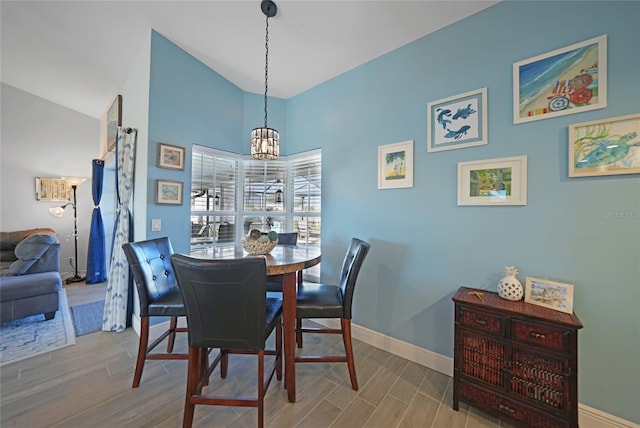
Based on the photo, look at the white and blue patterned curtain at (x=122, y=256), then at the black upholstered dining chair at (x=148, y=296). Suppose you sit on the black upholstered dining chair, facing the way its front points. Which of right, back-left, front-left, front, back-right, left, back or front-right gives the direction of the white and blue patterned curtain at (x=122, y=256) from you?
back-left

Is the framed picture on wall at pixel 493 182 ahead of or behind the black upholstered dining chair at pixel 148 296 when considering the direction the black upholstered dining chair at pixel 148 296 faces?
ahead

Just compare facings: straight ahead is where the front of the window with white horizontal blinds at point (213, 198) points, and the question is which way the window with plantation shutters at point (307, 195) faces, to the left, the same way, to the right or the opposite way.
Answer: to the right

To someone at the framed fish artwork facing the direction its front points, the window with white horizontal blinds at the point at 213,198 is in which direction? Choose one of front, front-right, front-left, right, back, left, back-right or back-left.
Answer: front-right

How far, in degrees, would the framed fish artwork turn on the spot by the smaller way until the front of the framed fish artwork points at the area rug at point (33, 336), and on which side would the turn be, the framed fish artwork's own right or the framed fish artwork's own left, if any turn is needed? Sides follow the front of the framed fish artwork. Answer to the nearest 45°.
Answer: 0° — it already faces it
